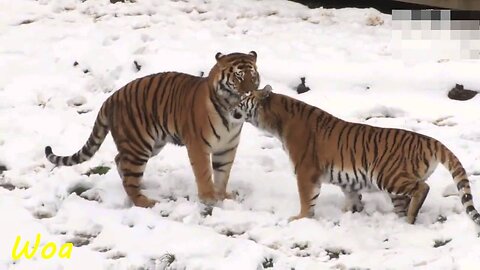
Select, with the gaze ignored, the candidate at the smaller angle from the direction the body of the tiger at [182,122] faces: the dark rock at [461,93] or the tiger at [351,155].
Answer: the tiger

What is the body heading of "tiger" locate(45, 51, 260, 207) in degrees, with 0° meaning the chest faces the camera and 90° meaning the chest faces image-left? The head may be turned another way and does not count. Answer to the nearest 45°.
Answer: approximately 315°

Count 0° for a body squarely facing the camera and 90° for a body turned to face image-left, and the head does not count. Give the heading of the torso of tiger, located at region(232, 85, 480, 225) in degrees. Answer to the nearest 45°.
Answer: approximately 90°

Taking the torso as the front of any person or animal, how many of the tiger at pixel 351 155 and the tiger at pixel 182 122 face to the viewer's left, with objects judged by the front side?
1

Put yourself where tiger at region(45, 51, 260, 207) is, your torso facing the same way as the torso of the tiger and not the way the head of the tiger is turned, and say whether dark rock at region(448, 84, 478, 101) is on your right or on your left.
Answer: on your left

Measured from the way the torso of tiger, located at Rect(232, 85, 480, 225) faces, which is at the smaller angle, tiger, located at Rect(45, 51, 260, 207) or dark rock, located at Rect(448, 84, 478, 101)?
the tiger
